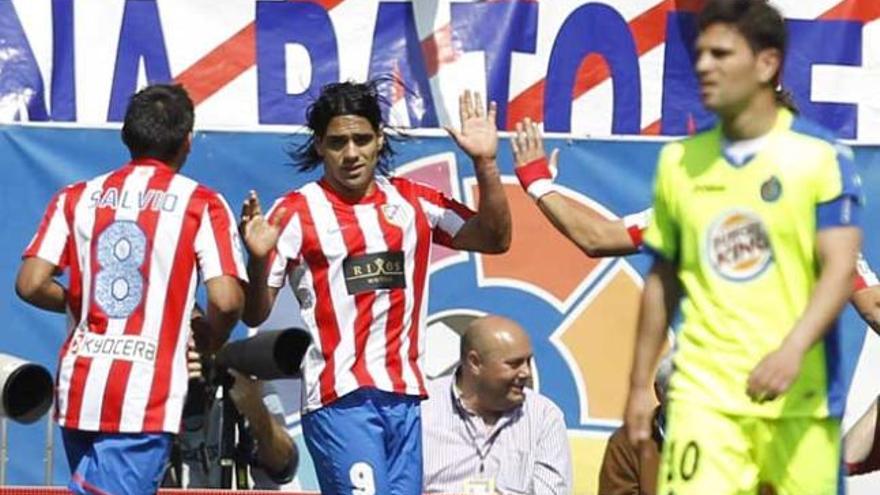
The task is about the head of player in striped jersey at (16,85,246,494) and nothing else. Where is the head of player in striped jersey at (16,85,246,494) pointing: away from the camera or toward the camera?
away from the camera

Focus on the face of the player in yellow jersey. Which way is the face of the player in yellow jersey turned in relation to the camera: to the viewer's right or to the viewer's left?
to the viewer's left

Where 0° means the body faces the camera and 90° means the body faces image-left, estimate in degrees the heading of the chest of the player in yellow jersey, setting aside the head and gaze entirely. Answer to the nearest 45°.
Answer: approximately 45°

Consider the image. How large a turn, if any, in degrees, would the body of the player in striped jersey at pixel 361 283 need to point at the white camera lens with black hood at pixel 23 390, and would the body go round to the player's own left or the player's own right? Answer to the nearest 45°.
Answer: approximately 90° to the player's own right

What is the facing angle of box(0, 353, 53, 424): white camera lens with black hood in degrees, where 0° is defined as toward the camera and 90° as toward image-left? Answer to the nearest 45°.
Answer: approximately 315°

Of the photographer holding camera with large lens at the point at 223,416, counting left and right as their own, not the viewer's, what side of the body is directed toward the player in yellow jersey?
front

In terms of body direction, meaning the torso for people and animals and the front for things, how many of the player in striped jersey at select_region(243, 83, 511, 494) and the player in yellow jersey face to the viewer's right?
0

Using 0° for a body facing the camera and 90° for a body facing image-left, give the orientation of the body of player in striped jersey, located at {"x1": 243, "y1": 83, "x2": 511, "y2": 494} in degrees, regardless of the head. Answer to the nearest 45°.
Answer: approximately 0°

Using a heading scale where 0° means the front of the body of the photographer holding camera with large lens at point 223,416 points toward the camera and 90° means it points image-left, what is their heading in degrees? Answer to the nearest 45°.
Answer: approximately 315°
